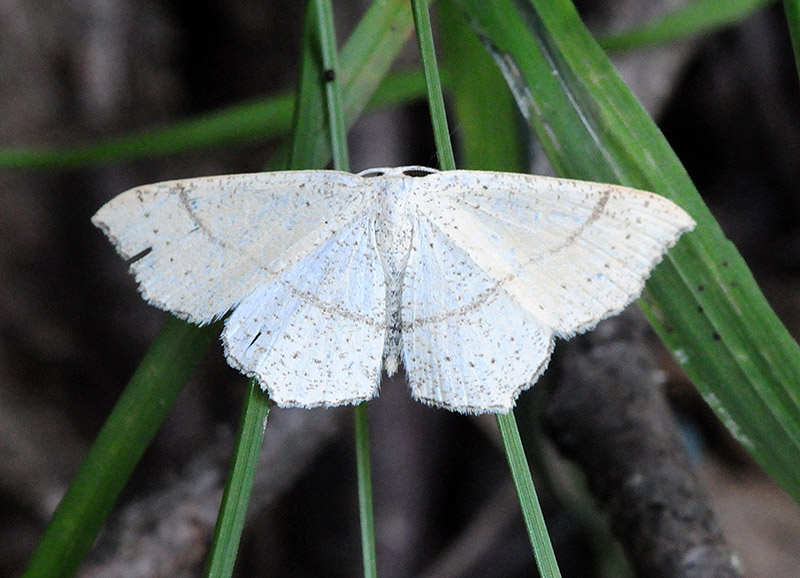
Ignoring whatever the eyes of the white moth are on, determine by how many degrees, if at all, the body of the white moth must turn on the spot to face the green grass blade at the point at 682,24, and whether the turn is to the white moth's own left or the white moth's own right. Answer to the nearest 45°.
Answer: approximately 45° to the white moth's own right

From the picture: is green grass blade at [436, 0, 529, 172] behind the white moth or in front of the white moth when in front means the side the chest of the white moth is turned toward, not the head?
in front

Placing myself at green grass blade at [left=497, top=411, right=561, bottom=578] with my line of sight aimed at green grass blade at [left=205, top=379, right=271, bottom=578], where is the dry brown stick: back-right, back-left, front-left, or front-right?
back-right

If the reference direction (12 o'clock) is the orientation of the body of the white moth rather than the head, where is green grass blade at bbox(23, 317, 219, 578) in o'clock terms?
The green grass blade is roughly at 8 o'clock from the white moth.

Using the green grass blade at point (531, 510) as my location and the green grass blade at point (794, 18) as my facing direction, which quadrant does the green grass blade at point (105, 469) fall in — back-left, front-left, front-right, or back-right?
back-left

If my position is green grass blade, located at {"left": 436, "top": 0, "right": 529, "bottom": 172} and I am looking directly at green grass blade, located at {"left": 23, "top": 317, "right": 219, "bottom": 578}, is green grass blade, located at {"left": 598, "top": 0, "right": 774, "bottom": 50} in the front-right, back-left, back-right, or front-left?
back-left

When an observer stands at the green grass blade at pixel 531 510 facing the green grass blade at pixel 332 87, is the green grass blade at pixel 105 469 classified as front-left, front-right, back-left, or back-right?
front-left

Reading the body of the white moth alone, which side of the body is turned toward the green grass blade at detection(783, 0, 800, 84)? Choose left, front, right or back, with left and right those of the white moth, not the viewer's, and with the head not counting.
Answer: right

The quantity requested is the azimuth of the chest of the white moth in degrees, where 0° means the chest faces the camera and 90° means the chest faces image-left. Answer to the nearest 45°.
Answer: approximately 180°
